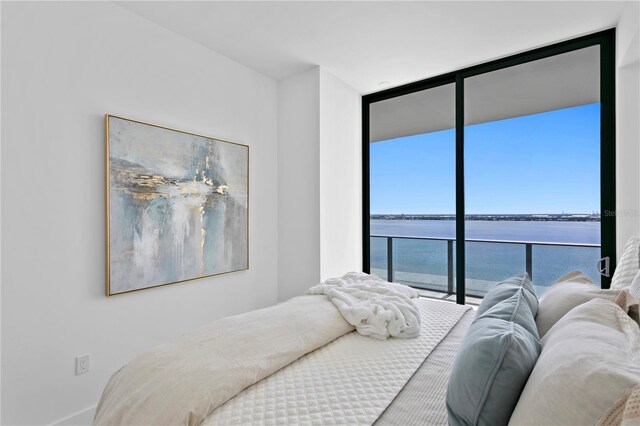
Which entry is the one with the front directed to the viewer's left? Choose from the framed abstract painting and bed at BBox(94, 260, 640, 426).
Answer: the bed

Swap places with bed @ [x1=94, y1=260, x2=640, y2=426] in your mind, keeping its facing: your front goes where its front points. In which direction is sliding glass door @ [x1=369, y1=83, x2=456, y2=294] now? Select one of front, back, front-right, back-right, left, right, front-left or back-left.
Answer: right

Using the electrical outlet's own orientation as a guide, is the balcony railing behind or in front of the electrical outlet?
in front

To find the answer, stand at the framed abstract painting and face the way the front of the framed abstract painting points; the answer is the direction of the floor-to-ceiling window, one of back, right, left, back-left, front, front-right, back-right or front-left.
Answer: front-left

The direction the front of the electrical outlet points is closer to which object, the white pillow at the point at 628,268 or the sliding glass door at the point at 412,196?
the white pillow

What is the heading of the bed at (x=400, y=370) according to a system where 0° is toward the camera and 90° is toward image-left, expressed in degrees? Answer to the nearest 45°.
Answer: approximately 90°

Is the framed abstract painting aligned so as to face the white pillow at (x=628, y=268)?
yes

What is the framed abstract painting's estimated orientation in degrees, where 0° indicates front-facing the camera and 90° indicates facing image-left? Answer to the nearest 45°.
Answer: approximately 315°

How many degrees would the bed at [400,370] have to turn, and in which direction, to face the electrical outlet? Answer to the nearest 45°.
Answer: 0° — it already faces it

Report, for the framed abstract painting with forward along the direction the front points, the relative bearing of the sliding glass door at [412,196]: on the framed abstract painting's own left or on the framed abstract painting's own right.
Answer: on the framed abstract painting's own left

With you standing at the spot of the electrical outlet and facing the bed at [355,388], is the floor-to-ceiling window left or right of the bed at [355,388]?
left

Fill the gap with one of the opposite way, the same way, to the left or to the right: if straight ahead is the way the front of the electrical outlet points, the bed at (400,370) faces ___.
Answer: the opposite way

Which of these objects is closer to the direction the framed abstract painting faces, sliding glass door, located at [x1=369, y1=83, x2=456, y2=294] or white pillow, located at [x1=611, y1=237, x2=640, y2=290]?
the white pillow

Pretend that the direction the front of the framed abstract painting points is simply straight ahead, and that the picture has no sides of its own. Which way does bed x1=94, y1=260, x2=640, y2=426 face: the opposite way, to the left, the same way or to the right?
the opposite way
